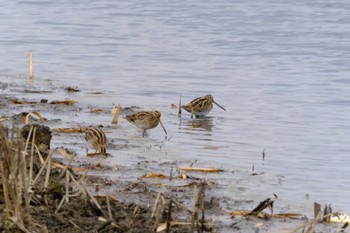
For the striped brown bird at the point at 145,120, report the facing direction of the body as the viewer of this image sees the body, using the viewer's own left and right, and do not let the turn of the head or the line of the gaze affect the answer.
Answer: facing to the right of the viewer

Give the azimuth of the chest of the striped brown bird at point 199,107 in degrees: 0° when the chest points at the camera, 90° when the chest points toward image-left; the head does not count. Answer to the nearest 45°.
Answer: approximately 270°

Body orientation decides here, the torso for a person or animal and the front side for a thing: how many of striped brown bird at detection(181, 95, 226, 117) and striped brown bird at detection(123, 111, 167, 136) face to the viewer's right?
2

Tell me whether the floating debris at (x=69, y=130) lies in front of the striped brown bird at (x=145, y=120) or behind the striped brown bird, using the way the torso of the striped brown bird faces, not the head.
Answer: behind
